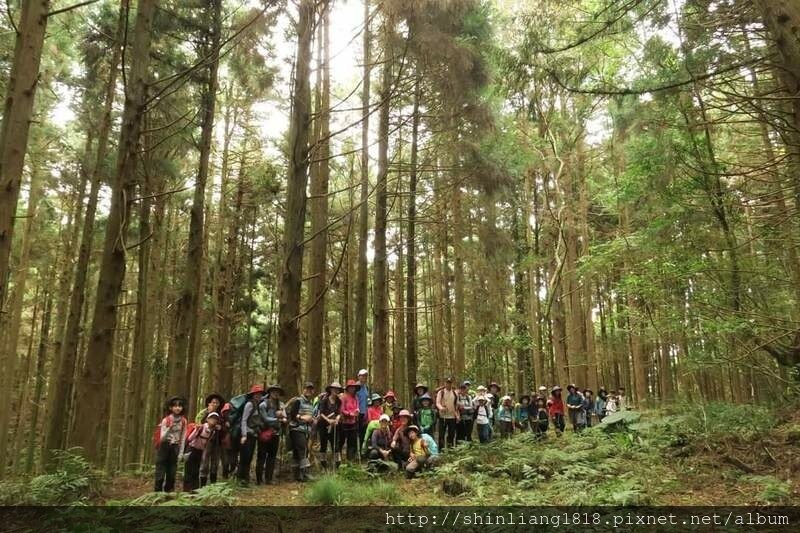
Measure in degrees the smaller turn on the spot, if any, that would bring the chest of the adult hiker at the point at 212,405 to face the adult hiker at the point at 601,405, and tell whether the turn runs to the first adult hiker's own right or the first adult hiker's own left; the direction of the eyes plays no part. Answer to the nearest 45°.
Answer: approximately 135° to the first adult hiker's own left

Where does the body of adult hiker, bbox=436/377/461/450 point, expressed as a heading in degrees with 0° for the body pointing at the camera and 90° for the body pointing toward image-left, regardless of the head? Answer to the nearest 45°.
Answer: approximately 0°

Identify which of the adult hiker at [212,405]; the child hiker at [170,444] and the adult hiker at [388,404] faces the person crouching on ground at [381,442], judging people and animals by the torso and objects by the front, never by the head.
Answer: the adult hiker at [388,404]

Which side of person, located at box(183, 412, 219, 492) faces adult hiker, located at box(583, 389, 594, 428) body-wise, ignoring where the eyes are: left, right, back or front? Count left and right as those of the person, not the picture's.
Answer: left

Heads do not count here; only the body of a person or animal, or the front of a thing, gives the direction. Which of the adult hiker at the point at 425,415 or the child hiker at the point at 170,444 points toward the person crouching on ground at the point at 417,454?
the adult hiker

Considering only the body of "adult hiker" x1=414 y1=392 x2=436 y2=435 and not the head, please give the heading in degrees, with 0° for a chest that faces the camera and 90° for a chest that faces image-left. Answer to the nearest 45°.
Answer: approximately 0°
